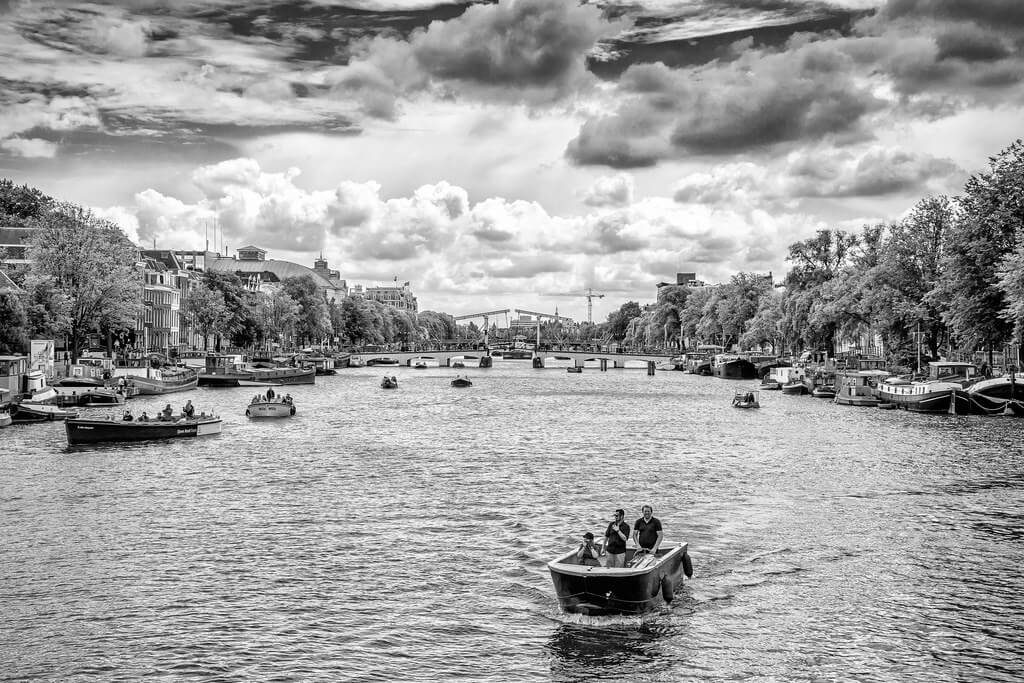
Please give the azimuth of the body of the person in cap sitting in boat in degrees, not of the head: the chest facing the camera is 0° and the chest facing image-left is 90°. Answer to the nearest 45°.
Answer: approximately 0°

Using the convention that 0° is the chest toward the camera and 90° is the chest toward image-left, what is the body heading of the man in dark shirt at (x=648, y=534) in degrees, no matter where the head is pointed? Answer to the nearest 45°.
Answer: approximately 0°

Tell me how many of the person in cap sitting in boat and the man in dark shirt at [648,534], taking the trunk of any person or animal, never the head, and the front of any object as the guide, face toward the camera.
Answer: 2
